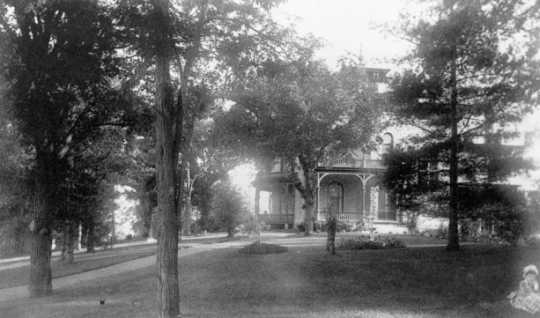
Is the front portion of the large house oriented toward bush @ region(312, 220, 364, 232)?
yes

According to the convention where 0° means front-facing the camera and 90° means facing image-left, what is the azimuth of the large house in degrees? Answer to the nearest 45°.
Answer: approximately 0°

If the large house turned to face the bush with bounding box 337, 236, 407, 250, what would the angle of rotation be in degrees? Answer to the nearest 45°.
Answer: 0° — it already faces it

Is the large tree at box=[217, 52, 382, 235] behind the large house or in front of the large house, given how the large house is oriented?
in front

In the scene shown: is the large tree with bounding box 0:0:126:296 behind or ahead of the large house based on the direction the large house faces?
ahead
